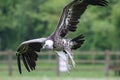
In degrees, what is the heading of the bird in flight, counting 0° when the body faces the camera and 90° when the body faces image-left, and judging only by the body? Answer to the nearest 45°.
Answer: approximately 45°
